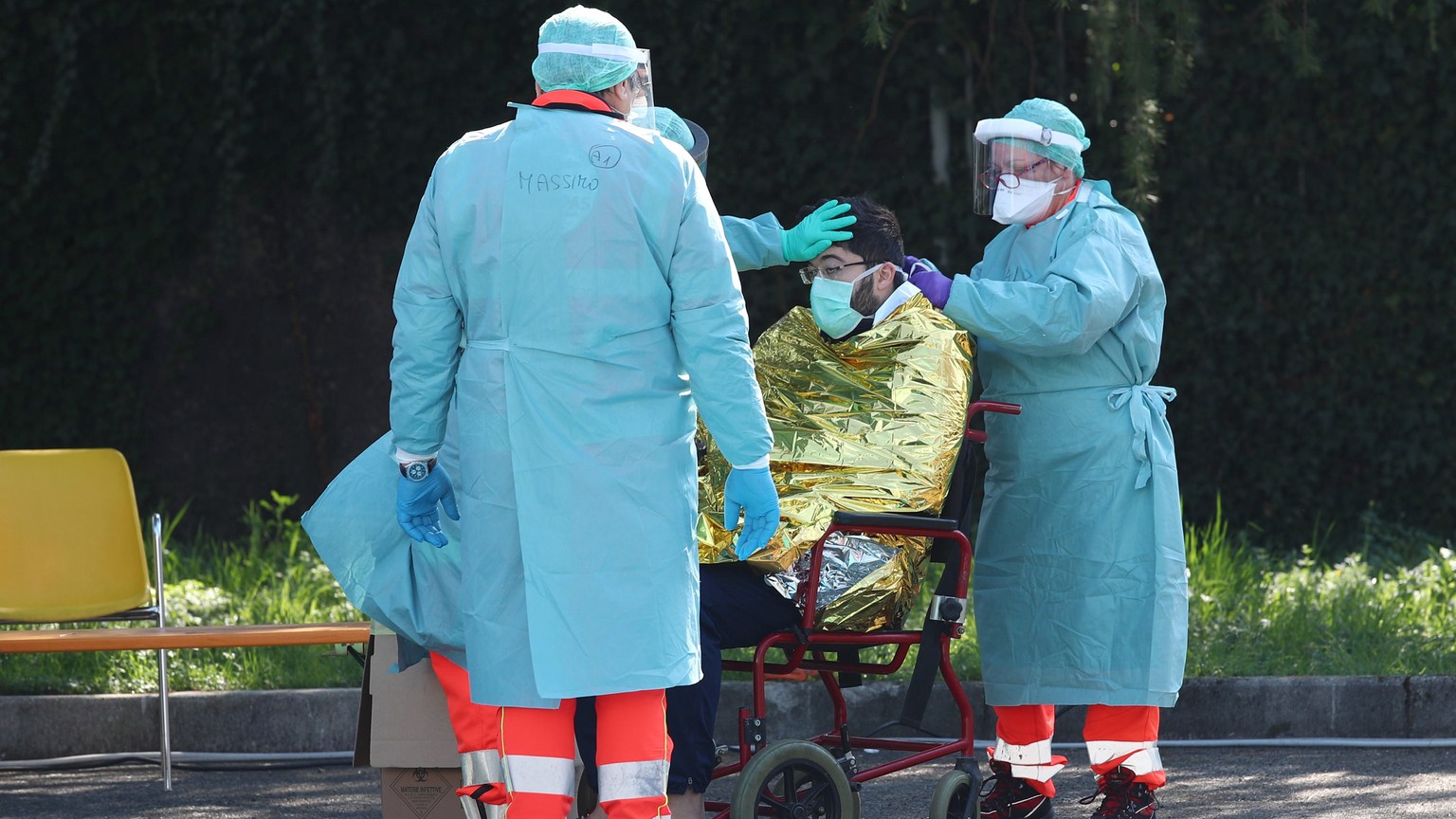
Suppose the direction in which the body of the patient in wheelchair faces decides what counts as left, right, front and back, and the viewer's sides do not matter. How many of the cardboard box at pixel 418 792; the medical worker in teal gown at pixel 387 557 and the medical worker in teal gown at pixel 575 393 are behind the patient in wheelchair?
0

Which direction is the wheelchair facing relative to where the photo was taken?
to the viewer's left

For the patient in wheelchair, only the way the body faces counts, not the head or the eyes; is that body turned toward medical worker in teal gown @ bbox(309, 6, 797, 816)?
yes

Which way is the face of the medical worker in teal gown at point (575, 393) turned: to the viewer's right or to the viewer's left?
to the viewer's right

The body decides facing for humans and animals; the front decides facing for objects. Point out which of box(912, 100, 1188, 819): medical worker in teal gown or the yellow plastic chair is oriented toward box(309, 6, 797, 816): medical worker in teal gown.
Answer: box(912, 100, 1188, 819): medical worker in teal gown

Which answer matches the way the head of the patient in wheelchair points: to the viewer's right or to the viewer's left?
to the viewer's left

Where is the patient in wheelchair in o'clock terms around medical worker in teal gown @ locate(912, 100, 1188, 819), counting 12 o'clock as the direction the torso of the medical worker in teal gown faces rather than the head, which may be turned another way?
The patient in wheelchair is roughly at 1 o'clock from the medical worker in teal gown.

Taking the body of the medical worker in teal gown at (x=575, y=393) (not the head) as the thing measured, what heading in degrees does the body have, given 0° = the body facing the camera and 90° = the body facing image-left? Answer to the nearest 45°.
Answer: approximately 180°

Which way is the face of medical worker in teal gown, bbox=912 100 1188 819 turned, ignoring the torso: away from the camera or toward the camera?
toward the camera

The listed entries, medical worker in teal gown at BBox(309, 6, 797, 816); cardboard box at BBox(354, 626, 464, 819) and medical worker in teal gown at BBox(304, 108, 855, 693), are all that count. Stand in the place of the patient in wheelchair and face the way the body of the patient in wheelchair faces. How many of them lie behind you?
0

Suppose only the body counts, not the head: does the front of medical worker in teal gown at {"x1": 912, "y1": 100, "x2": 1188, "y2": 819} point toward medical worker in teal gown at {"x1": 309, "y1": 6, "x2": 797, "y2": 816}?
yes

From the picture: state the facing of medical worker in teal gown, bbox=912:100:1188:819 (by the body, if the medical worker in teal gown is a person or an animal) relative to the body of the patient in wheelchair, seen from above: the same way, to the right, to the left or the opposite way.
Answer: the same way

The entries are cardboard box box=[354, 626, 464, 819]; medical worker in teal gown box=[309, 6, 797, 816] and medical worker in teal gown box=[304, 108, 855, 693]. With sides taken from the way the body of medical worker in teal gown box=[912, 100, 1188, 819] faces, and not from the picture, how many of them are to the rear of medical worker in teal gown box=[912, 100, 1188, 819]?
0
